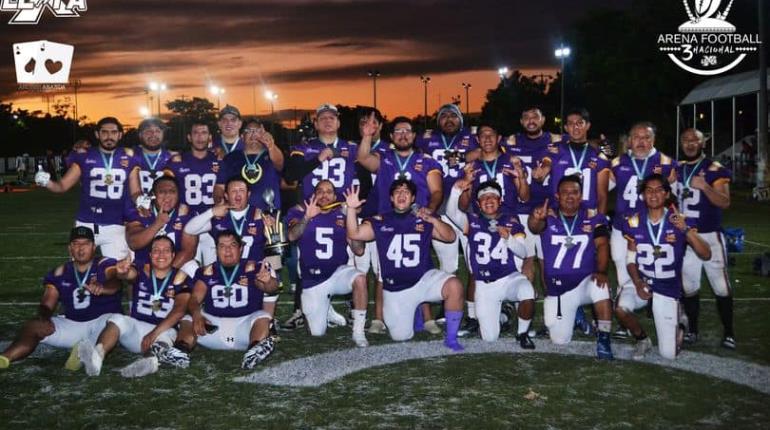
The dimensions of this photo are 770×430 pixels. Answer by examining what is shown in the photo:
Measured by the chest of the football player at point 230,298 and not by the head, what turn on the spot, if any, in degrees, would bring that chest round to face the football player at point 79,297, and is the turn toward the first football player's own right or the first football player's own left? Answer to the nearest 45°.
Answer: approximately 90° to the first football player's own right

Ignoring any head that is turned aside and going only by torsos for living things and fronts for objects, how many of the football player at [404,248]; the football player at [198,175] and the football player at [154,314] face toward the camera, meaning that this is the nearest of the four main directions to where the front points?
3

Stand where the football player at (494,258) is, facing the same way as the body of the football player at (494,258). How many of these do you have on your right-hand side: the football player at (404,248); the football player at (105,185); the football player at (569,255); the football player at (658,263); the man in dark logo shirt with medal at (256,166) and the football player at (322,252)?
4

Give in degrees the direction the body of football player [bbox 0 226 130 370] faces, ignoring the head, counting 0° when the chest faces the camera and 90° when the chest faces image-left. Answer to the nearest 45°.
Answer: approximately 0°

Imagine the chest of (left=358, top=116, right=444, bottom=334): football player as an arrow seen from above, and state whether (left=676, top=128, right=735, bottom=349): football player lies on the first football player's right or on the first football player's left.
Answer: on the first football player's left

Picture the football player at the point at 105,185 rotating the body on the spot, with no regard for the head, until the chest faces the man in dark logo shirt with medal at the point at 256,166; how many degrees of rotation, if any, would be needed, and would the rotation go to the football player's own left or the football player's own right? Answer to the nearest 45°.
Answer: approximately 45° to the football player's own left

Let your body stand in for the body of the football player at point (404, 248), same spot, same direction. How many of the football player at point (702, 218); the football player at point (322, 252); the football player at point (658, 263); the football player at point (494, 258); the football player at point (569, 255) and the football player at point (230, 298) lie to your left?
4

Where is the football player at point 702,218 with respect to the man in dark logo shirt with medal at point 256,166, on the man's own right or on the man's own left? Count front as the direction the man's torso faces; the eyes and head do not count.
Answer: on the man's own left

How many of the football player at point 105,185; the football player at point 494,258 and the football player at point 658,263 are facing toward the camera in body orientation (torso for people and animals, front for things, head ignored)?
3

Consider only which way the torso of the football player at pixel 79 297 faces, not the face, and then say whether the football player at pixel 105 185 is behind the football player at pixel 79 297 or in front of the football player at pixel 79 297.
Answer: behind

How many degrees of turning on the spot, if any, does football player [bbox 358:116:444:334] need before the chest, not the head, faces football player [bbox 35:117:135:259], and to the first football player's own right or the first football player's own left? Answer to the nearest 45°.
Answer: approximately 90° to the first football player's own right

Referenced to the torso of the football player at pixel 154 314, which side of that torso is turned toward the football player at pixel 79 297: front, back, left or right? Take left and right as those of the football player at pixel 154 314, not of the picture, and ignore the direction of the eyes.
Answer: right
